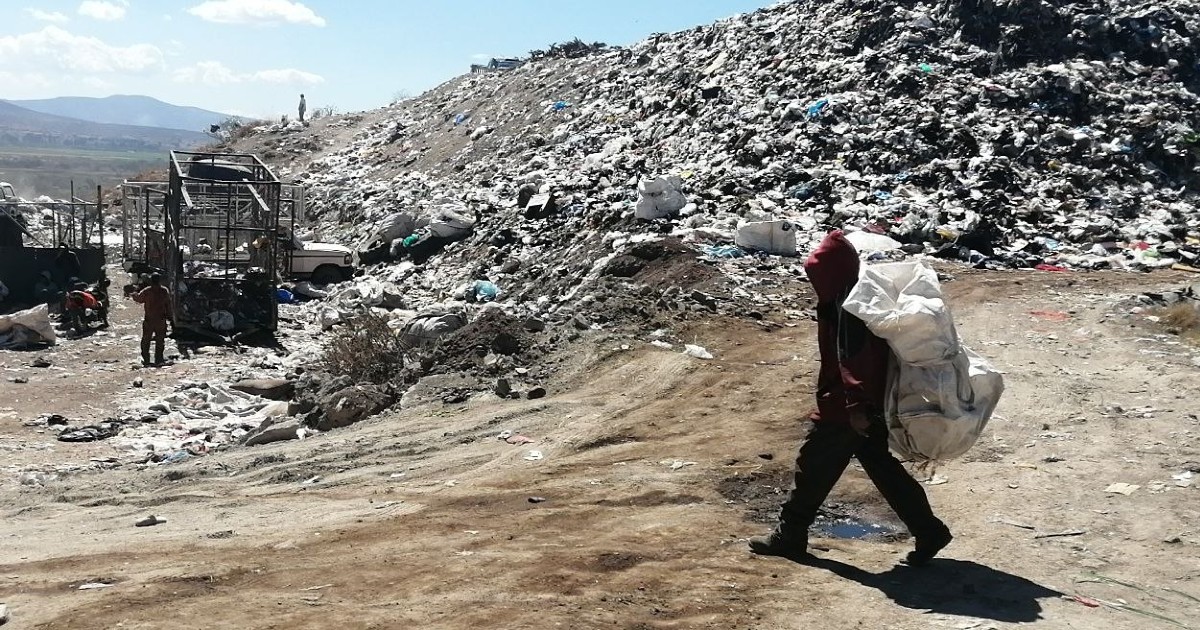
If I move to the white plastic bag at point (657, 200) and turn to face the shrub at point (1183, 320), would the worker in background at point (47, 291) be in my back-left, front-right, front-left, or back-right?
back-right

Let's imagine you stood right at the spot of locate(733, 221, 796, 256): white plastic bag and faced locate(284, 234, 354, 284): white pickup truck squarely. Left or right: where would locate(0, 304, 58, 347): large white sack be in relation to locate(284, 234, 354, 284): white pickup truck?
left

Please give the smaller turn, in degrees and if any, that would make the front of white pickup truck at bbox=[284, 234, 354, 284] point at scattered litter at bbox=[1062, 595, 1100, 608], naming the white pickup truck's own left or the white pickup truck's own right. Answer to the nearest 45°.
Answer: approximately 90° to the white pickup truck's own right

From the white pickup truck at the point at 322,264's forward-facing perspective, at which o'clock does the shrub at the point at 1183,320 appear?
The shrub is roughly at 2 o'clock from the white pickup truck.

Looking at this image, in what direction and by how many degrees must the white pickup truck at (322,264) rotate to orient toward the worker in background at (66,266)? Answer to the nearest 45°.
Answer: approximately 180°

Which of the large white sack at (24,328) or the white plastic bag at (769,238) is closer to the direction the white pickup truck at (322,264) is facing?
the white plastic bag

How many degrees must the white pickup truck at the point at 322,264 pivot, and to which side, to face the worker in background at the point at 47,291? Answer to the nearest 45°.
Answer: approximately 180°

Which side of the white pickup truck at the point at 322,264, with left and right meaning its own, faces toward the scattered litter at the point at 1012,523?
right

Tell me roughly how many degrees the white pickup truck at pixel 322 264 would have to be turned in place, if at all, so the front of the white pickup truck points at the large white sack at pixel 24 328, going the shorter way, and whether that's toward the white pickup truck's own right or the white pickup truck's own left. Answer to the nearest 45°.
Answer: approximately 135° to the white pickup truck's own right

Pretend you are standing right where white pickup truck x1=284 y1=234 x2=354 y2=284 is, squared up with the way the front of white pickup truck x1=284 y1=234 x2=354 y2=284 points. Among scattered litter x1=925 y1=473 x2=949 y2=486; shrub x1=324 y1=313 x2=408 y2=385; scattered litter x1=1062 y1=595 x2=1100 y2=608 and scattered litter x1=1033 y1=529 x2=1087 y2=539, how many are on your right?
4

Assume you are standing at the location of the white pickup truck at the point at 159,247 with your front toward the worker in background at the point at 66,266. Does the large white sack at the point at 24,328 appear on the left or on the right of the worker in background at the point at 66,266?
left

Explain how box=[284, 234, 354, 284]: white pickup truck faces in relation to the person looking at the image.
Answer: facing to the right of the viewer

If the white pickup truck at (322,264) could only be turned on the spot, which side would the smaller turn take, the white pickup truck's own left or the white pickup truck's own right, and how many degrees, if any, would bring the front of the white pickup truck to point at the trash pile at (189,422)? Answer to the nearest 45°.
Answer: approximately 90° to the white pickup truck's own right
